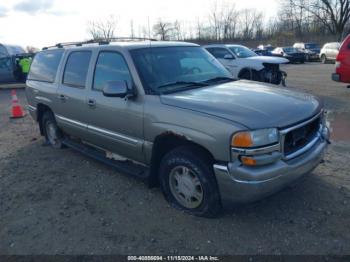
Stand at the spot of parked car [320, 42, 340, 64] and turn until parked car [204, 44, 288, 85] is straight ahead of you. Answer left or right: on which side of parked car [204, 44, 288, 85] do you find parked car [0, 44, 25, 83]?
right

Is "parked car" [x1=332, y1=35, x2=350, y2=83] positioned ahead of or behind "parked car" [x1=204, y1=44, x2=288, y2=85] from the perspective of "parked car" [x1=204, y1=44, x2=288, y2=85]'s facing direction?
ahead

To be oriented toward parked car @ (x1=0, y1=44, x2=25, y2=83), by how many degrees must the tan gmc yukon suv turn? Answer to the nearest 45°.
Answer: approximately 180°

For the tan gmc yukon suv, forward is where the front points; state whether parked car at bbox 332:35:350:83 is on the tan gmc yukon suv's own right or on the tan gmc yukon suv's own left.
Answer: on the tan gmc yukon suv's own left
